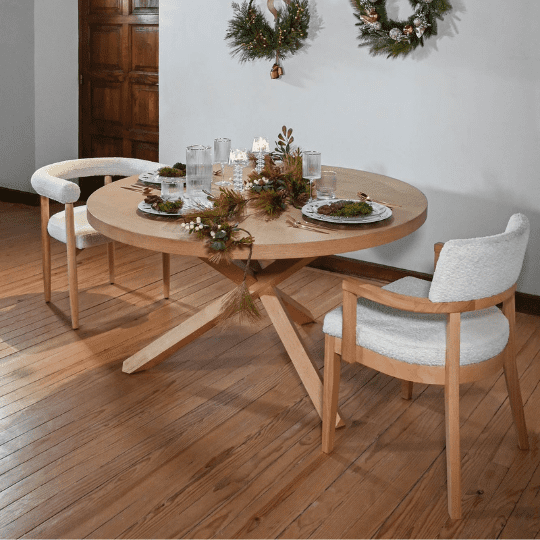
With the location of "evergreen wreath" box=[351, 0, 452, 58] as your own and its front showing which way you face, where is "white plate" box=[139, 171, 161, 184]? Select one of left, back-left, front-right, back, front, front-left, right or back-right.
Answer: front-right

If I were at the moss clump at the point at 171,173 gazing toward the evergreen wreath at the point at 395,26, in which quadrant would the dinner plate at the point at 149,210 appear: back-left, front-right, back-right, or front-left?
back-right

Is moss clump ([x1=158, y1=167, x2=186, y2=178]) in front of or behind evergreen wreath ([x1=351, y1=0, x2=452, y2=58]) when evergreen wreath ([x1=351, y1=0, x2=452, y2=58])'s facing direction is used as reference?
in front

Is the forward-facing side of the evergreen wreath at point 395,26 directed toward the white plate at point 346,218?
yes

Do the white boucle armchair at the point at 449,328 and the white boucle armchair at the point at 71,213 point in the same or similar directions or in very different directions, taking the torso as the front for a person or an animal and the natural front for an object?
very different directions

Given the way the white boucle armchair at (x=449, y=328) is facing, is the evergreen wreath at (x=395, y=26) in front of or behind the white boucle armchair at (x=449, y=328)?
in front

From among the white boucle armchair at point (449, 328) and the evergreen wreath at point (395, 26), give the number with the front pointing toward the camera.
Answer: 1

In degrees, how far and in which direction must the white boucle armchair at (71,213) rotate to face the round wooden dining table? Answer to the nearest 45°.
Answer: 0° — it already faces it

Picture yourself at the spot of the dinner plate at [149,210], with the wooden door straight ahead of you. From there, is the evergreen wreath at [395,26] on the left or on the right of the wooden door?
right

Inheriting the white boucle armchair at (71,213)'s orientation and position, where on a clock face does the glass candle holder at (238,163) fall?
The glass candle holder is roughly at 12 o'clock from the white boucle armchair.

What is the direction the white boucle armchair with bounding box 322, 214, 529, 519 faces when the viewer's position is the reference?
facing away from the viewer and to the left of the viewer

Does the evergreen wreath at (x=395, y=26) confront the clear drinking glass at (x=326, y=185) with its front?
yes
